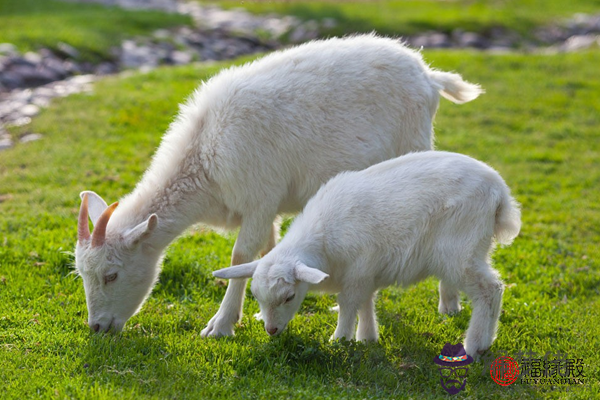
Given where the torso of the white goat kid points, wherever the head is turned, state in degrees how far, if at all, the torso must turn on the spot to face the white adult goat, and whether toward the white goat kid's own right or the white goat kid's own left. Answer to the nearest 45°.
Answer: approximately 45° to the white goat kid's own right

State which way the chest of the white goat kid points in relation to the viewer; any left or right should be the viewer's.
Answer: facing to the left of the viewer

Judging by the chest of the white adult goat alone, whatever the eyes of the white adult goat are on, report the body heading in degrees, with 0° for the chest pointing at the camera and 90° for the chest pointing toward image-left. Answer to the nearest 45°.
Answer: approximately 90°

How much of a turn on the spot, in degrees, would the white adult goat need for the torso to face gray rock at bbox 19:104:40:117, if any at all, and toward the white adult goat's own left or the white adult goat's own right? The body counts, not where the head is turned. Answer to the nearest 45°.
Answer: approximately 45° to the white adult goat's own right

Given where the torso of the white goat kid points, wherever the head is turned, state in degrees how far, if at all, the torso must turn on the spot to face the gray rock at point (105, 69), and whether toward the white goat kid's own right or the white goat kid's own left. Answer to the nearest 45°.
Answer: approximately 45° to the white goat kid's own right

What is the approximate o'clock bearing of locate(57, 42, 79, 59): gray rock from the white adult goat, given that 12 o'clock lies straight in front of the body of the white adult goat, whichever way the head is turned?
The gray rock is roughly at 2 o'clock from the white adult goat.

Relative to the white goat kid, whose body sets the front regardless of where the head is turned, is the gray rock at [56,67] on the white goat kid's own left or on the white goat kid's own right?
on the white goat kid's own right

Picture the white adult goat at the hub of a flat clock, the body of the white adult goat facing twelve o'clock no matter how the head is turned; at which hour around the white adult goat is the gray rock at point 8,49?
The gray rock is roughly at 2 o'clock from the white adult goat.

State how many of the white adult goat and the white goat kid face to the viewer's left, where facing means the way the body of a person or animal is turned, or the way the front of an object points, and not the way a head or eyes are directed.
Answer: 2
